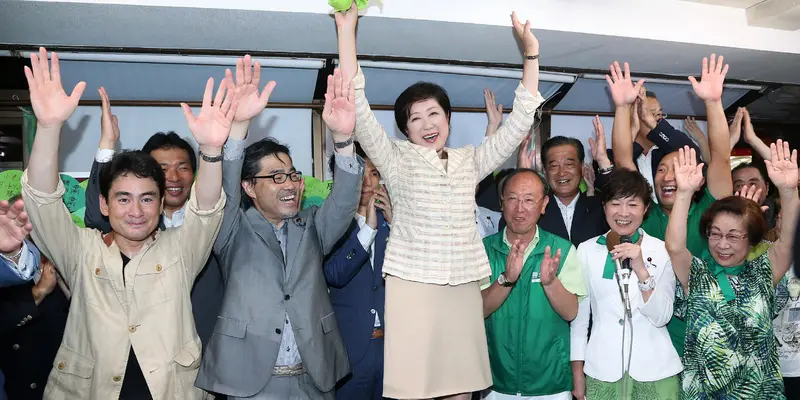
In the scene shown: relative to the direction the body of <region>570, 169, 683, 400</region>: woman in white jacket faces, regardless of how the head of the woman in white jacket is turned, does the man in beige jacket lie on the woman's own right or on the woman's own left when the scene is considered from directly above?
on the woman's own right

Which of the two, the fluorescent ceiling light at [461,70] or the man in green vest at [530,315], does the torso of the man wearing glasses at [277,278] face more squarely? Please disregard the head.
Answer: the man in green vest

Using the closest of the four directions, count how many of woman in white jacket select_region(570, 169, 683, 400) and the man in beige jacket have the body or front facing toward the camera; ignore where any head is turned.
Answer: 2

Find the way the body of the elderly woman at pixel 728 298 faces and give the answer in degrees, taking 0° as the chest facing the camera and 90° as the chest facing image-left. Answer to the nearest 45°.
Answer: approximately 0°

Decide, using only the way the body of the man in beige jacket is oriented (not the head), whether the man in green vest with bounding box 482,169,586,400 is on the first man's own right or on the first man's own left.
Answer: on the first man's own left
